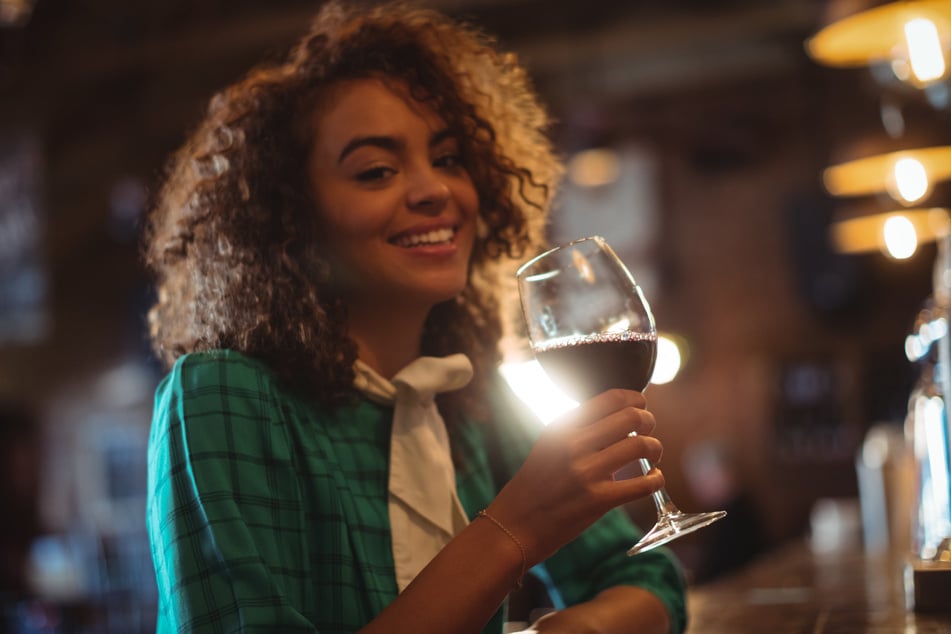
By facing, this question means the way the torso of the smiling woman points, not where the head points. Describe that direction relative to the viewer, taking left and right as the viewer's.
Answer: facing the viewer and to the right of the viewer

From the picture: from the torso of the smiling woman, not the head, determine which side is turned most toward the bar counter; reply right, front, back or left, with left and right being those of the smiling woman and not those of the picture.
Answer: left

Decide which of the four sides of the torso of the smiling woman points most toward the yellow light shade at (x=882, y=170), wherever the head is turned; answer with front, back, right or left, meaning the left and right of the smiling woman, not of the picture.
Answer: left
